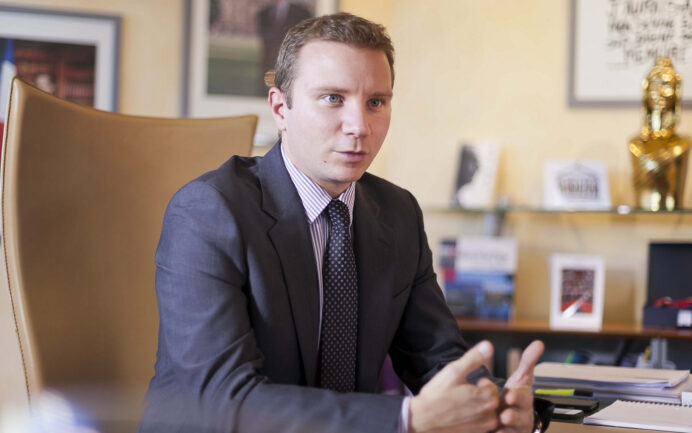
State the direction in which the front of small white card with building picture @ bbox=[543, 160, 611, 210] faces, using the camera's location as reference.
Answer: facing the viewer

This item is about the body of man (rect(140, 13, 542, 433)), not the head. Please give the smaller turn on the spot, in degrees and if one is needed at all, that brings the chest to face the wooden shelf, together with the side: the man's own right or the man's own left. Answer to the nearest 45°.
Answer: approximately 90° to the man's own left

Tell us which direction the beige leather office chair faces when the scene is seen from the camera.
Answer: facing the viewer and to the right of the viewer

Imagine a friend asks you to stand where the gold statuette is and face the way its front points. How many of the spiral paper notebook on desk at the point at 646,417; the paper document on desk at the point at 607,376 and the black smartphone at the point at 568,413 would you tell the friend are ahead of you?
3

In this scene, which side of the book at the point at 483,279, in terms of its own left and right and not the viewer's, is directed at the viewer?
front

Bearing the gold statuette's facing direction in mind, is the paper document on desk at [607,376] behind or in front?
in front

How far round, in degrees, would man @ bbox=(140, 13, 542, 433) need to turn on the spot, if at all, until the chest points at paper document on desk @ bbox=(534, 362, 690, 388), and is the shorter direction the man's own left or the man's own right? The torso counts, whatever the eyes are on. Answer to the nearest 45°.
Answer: approximately 45° to the man's own left
